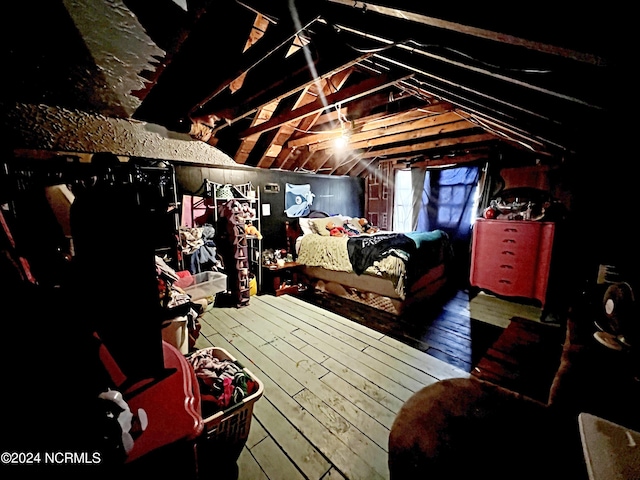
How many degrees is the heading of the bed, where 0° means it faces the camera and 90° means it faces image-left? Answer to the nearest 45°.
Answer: approximately 315°

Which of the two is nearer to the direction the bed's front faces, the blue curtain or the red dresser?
the red dresser

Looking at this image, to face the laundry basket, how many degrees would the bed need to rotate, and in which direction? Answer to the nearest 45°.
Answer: approximately 45° to its right

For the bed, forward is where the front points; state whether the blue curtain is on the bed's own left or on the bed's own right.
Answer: on the bed's own left

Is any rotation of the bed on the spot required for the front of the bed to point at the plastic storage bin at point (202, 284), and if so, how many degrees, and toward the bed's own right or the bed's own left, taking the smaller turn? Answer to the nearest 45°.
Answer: approximately 90° to the bed's own right

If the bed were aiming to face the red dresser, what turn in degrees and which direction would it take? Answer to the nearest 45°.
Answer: approximately 45° to its left

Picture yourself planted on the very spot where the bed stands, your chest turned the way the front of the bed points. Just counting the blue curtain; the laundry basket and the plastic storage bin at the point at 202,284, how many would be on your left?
1
